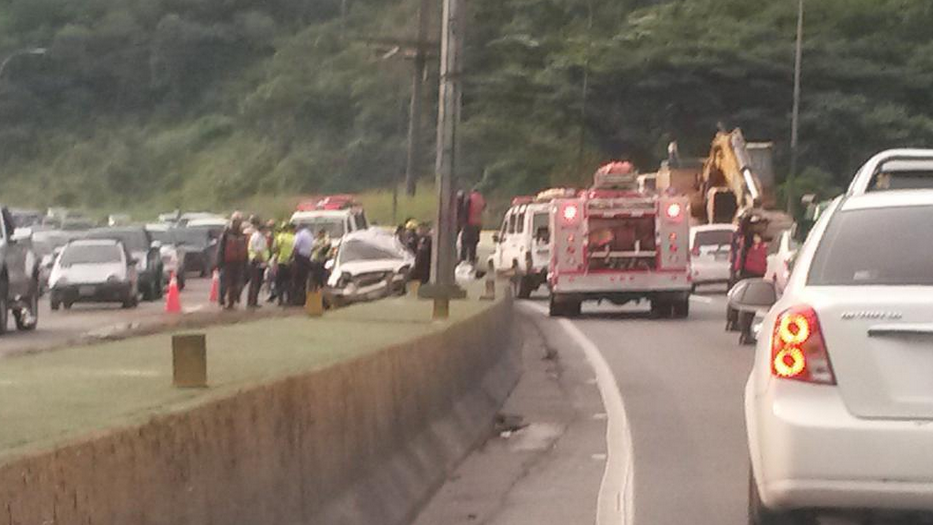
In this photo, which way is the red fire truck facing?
away from the camera

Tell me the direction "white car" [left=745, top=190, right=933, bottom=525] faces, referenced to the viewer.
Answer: facing away from the viewer

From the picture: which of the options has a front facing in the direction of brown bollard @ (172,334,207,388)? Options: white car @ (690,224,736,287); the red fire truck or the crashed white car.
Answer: the crashed white car

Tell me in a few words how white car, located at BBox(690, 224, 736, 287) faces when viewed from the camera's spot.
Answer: facing away from the viewer

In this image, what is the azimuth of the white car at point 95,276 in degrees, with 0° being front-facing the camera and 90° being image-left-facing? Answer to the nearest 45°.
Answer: approximately 0°
